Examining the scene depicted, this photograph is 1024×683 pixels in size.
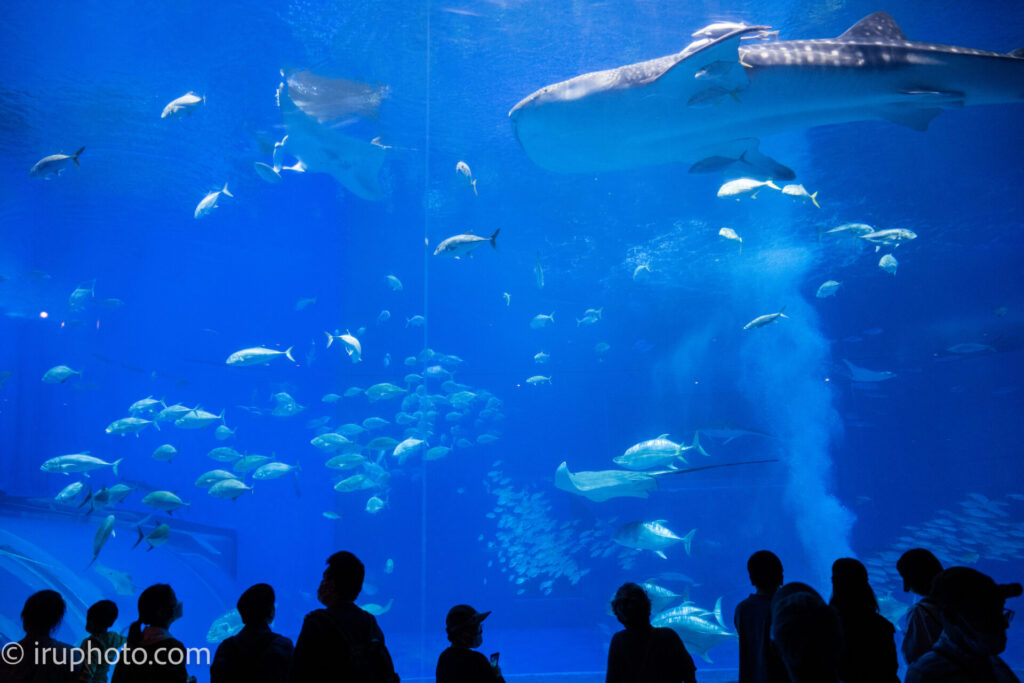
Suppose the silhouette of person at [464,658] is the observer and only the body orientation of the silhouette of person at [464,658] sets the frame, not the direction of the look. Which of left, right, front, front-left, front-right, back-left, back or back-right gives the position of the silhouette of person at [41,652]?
back-left

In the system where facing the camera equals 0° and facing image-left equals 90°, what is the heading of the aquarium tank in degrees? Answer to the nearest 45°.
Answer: approximately 0°

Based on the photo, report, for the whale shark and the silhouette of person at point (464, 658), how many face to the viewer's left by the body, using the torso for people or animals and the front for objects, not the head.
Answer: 1

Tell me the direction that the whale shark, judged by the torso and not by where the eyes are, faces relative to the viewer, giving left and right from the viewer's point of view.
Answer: facing to the left of the viewer

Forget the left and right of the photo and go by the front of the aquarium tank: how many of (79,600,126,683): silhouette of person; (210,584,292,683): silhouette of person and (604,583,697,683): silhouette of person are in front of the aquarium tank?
3

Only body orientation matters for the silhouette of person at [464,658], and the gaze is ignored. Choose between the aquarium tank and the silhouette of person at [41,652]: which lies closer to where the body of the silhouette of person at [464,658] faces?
the aquarium tank

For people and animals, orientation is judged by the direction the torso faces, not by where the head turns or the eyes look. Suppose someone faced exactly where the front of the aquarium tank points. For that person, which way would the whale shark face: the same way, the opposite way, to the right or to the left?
to the right

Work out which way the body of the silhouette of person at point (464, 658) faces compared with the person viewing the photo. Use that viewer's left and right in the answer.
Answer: facing away from the viewer and to the right of the viewer
